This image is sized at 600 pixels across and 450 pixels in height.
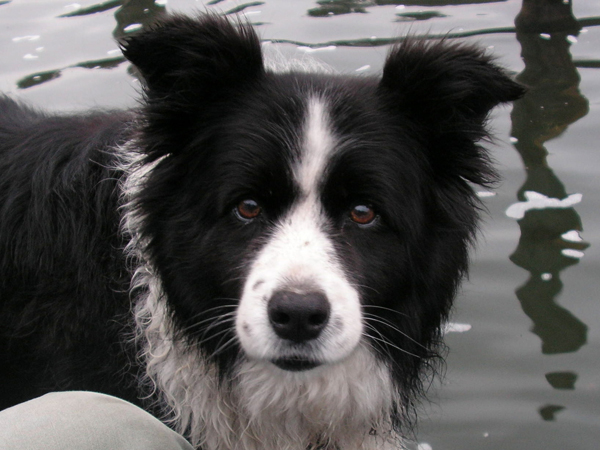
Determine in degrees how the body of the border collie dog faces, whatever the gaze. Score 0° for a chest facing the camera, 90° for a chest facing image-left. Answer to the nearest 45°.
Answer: approximately 315°
